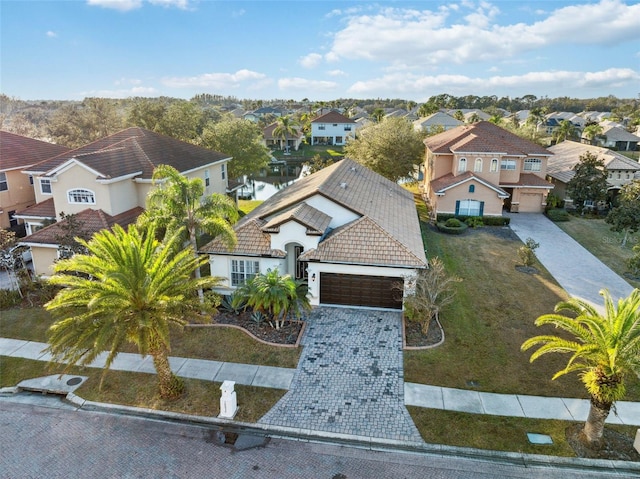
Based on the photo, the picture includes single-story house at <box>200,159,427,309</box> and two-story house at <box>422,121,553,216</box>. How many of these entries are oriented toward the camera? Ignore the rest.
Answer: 2

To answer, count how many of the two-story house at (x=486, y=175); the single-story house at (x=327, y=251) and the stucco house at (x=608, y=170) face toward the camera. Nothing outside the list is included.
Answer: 3

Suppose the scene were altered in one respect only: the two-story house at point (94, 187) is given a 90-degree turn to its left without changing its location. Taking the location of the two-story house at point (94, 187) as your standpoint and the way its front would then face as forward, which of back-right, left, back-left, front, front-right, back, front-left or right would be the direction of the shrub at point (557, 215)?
front-left

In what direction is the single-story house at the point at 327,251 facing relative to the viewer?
toward the camera

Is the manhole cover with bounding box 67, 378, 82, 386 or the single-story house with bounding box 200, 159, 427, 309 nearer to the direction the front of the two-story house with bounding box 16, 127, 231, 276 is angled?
the manhole cover

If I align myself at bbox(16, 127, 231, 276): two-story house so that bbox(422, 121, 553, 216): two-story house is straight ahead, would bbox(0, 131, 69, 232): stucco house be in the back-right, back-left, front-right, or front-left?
back-left

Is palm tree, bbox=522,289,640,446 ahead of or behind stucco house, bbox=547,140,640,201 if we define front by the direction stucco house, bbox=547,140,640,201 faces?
ahead

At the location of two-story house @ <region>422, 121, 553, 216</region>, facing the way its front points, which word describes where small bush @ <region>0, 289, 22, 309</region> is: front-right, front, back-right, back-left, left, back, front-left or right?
front-right

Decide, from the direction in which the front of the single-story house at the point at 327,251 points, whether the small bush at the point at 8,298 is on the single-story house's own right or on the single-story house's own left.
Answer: on the single-story house's own right

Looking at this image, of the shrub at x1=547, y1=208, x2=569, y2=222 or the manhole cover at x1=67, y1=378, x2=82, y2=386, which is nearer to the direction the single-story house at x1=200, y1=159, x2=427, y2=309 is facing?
the manhole cover

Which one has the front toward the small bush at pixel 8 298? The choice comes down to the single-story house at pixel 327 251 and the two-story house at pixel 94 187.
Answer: the two-story house

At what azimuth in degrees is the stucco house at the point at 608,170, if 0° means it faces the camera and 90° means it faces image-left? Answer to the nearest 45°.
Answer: approximately 0°

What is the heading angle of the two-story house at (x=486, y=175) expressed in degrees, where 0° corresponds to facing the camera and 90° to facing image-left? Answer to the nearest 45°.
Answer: approximately 0°

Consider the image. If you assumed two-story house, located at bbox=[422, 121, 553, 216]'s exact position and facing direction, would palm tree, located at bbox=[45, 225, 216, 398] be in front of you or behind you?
in front
